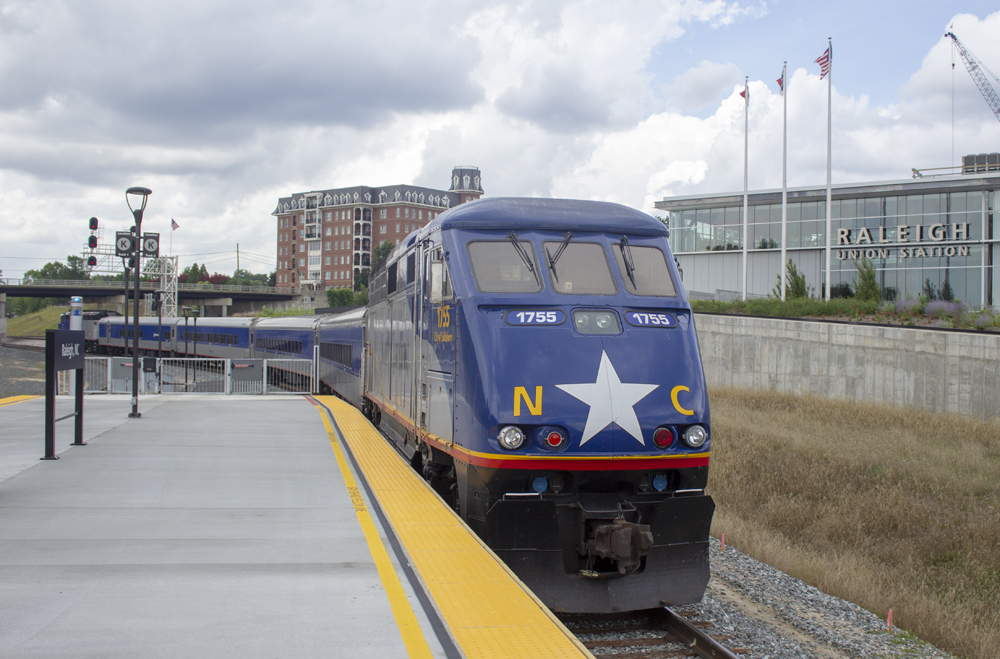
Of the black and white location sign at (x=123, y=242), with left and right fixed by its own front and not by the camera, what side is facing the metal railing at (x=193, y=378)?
back

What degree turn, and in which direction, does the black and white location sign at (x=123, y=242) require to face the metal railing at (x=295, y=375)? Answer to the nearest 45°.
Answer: approximately 135° to its left

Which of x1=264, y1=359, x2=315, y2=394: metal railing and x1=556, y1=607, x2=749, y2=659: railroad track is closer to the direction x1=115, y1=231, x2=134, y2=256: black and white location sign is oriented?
the railroad track

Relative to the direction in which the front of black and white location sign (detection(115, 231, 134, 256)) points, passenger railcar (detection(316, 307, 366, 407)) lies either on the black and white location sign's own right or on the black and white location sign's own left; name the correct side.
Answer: on the black and white location sign's own left

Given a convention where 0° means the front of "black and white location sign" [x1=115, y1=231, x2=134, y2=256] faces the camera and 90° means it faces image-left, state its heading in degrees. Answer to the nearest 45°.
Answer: approximately 0°

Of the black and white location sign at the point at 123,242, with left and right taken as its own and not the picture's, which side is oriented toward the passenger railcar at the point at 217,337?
back

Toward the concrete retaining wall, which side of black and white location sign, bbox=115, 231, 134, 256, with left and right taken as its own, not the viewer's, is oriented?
left

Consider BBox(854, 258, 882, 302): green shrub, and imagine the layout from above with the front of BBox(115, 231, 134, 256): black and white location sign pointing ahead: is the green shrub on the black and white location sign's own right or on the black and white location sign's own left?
on the black and white location sign's own left
